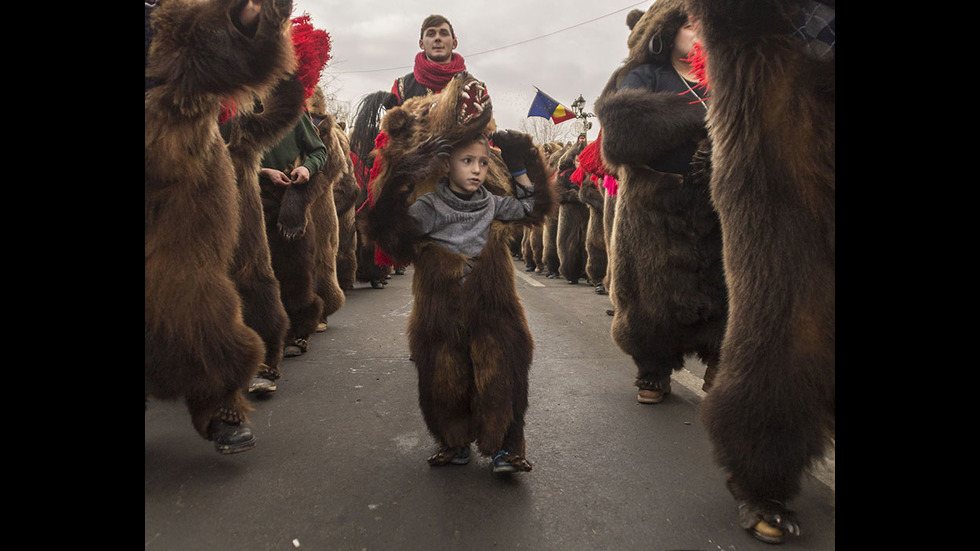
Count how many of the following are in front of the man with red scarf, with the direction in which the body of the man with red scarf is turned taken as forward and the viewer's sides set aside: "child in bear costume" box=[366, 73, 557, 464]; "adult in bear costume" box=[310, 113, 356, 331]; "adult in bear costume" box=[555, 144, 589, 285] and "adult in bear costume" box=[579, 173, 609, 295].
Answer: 1

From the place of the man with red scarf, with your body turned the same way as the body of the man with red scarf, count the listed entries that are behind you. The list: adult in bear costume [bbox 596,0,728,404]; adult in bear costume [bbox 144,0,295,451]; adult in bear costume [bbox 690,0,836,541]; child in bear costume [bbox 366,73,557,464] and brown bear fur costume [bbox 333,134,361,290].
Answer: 1

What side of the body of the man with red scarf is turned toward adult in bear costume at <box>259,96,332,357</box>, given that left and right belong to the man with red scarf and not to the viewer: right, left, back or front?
right

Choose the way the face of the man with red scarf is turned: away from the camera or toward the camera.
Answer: toward the camera

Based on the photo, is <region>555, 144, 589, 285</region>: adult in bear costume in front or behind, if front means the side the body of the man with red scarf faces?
behind

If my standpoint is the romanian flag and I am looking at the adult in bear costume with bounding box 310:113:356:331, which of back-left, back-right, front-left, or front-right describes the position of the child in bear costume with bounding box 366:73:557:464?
front-left

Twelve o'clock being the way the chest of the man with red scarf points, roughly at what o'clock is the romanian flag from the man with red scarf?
The romanian flag is roughly at 7 o'clock from the man with red scarf.

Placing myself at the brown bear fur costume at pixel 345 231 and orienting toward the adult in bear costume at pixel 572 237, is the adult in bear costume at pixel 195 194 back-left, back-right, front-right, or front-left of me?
back-right

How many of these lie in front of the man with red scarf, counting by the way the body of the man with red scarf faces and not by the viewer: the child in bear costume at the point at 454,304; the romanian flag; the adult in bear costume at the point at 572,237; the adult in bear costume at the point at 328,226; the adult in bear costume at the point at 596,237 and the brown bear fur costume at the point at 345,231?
1

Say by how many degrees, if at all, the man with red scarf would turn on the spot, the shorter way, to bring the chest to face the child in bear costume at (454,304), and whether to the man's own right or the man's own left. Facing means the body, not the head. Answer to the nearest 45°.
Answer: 0° — they already face them

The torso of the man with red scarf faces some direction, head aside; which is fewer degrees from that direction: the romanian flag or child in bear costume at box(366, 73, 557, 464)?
the child in bear costume

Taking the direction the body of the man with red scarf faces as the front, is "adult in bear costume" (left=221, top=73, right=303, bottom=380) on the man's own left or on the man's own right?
on the man's own right

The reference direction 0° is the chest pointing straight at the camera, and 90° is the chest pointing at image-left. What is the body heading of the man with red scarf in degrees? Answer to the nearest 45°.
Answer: approximately 0°

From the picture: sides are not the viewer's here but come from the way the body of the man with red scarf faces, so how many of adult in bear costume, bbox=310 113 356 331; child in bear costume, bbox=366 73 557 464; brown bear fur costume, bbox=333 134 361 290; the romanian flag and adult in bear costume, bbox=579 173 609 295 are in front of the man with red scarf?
1

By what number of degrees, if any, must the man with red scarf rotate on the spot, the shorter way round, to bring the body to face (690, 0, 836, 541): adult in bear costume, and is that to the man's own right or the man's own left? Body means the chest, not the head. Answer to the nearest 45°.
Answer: approximately 45° to the man's own left

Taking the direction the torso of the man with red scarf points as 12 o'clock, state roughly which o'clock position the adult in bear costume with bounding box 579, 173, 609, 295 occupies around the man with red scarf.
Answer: The adult in bear costume is roughly at 7 o'clock from the man with red scarf.
